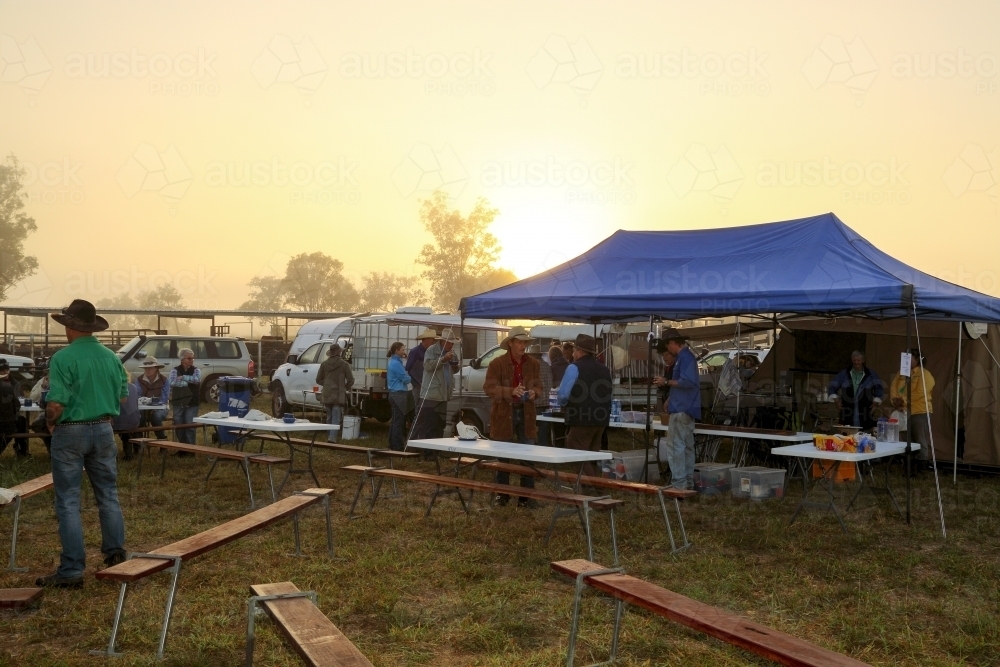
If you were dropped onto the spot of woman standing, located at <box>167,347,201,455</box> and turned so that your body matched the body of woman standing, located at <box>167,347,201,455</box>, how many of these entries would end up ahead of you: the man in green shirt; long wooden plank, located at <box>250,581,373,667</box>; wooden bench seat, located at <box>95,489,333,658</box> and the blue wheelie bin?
3

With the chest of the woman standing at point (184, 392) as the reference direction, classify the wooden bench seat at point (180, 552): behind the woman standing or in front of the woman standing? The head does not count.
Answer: in front

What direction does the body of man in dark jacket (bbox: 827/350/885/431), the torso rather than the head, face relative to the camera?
toward the camera

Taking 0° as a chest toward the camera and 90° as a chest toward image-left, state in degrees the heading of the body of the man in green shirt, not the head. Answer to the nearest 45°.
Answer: approximately 135°

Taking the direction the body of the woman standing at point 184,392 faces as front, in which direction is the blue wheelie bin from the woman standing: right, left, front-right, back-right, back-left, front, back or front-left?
back-left

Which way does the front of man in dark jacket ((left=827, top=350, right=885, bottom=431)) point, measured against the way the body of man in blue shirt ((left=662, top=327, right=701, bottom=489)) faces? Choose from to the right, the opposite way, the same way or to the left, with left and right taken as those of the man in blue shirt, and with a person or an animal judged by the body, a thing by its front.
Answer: to the left

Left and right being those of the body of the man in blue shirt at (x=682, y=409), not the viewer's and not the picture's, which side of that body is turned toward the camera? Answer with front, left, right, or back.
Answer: left

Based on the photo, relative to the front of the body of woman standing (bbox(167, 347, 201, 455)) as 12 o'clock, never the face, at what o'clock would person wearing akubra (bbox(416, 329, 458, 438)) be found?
The person wearing akubra is roughly at 10 o'clock from the woman standing.

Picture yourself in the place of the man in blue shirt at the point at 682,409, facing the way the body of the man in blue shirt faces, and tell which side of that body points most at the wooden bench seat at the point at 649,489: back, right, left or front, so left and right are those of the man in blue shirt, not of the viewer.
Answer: left

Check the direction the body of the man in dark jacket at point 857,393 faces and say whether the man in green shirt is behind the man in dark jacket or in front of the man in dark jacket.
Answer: in front
